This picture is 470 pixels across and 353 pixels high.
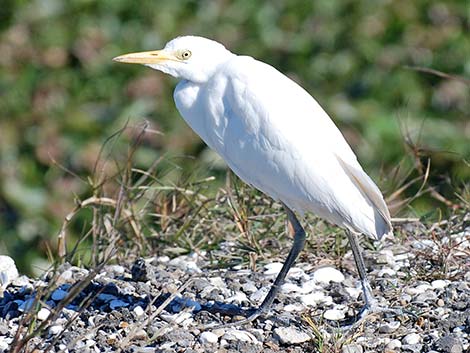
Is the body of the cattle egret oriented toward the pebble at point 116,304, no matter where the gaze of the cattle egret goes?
yes

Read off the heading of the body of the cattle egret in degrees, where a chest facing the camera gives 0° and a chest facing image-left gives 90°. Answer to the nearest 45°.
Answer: approximately 90°

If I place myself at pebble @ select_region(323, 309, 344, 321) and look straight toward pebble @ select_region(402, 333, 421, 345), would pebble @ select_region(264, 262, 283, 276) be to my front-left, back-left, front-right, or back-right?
back-left

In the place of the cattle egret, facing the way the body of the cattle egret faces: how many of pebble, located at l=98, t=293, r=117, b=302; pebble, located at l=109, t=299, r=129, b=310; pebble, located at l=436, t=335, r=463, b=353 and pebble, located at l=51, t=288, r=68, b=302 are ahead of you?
3

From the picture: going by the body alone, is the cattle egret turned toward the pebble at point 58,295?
yes

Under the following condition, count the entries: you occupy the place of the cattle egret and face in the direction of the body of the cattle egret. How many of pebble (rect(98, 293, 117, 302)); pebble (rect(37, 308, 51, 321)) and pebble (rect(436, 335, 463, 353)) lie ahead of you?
2

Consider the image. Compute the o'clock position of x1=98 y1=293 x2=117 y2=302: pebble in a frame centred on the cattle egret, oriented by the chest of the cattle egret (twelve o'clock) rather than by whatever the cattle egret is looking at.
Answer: The pebble is roughly at 12 o'clock from the cattle egret.
